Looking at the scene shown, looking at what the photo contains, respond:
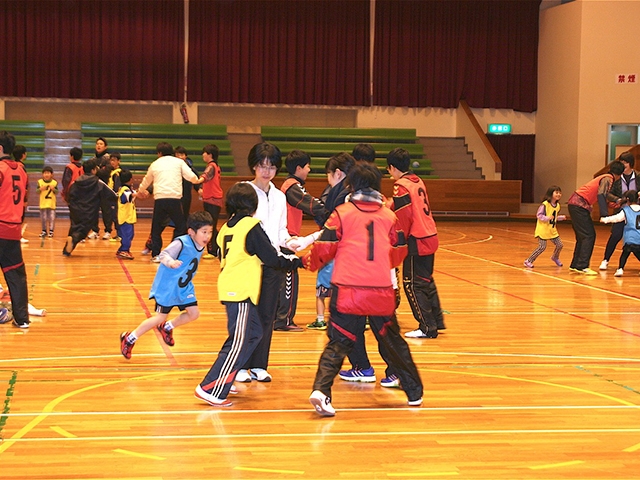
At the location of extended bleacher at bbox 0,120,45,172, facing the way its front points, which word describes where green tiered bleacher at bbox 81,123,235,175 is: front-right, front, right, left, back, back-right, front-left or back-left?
left

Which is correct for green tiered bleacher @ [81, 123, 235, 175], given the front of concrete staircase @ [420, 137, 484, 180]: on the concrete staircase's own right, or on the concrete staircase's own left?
on the concrete staircase's own right

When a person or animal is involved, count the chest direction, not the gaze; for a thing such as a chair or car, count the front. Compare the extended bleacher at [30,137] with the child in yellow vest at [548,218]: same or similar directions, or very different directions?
same or similar directions

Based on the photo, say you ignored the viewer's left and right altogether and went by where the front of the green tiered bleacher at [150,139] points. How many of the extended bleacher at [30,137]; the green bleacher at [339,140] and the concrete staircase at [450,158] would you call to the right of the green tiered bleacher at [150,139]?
1

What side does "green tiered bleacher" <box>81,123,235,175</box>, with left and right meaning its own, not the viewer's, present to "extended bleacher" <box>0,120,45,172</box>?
right

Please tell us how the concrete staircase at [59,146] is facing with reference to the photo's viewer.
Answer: facing the viewer

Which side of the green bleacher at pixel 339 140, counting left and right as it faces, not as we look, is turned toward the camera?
front

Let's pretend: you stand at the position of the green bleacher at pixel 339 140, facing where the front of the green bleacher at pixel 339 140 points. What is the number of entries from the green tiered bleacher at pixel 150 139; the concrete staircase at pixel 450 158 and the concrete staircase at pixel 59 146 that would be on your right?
2

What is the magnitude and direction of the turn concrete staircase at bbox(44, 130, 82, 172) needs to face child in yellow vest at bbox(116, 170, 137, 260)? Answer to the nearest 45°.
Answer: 0° — it already faces them

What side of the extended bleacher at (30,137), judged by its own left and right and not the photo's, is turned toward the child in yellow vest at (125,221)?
front

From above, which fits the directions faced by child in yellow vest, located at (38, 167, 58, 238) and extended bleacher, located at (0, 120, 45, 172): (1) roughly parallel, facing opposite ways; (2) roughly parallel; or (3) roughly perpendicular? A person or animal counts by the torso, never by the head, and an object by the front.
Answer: roughly parallel

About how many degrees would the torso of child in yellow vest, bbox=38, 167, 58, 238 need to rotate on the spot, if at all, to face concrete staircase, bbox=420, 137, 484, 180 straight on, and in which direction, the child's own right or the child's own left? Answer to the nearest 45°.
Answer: approximately 135° to the child's own left

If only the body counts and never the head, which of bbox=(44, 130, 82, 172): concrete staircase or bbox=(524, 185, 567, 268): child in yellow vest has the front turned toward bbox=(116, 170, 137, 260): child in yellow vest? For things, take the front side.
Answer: the concrete staircase

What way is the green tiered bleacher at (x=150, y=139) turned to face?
toward the camera
